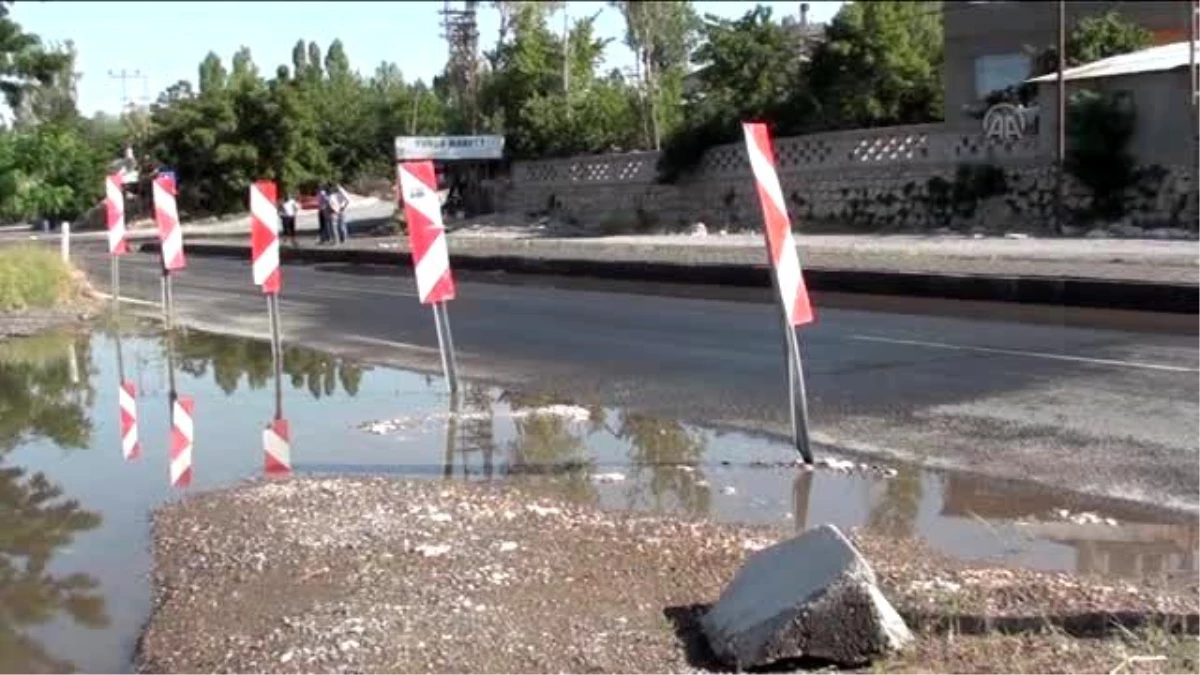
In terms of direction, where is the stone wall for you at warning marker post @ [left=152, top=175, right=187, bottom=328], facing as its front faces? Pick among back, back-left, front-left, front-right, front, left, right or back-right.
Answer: back-left

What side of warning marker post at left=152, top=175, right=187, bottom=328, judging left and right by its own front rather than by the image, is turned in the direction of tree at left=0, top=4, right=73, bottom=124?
back

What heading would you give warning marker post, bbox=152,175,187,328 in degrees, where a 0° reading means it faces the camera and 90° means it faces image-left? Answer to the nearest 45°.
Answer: approximately 0°

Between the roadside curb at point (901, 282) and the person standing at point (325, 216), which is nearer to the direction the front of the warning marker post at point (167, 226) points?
the roadside curb

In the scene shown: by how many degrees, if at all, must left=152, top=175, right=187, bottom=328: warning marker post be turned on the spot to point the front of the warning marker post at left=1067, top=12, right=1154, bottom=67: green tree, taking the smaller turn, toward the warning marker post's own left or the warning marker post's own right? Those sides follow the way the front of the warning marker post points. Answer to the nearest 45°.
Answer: approximately 135° to the warning marker post's own left

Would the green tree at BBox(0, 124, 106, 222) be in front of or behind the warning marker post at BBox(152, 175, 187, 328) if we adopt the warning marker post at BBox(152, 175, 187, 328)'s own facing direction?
behind

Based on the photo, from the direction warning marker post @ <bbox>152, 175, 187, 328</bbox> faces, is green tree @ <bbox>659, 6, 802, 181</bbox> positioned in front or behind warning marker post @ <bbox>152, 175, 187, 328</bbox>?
behind

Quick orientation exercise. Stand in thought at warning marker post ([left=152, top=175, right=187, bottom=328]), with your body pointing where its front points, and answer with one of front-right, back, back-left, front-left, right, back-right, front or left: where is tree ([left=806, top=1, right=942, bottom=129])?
back-left
